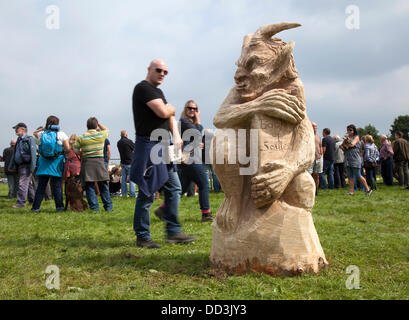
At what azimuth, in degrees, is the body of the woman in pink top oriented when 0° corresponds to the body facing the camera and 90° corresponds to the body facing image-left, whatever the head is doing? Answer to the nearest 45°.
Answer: approximately 180°

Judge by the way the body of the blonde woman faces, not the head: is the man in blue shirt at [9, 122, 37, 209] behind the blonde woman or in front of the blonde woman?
behind

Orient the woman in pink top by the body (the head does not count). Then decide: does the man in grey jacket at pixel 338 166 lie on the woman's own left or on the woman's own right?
on the woman's own right

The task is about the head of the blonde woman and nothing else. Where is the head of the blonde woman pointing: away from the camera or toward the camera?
toward the camera

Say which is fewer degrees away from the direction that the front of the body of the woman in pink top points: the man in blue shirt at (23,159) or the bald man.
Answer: the man in blue shirt

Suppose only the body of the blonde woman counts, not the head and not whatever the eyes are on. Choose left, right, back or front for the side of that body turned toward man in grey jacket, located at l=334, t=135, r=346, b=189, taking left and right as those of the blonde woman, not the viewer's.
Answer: left

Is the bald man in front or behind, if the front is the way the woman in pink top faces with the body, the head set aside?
behind

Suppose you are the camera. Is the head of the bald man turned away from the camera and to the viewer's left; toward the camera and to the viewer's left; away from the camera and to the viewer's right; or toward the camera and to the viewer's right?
toward the camera and to the viewer's right

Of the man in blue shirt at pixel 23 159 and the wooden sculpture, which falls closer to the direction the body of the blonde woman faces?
the wooden sculpture

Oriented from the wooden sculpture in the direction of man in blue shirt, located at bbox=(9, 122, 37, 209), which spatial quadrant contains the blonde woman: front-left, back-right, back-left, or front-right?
front-right

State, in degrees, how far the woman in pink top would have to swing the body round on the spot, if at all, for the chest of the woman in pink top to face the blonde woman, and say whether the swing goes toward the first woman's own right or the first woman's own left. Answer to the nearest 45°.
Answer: approximately 135° to the first woman's own right
